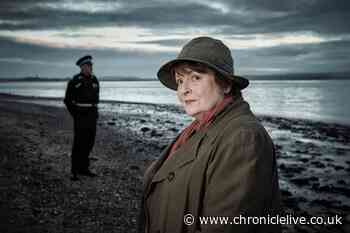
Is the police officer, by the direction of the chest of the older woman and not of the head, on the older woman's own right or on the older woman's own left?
on the older woman's own right

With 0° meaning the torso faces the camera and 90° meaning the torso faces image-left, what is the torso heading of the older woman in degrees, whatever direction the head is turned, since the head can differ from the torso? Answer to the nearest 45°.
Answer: approximately 45°

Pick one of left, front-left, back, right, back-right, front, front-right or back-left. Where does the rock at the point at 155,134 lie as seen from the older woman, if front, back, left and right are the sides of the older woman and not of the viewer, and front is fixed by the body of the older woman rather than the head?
back-right
